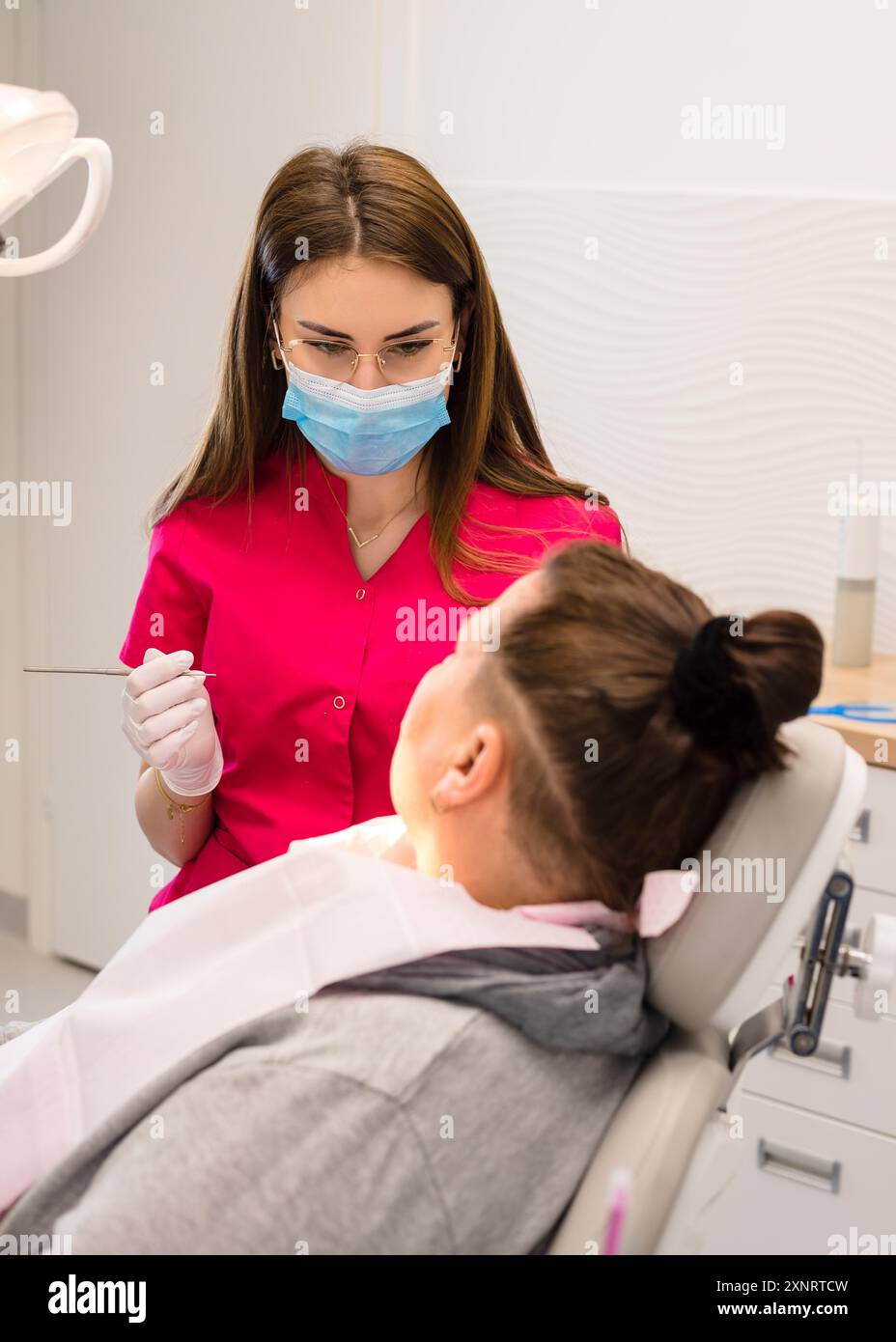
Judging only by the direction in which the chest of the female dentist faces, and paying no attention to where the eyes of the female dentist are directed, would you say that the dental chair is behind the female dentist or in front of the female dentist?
in front

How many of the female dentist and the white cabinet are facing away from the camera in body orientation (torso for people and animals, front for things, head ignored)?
0

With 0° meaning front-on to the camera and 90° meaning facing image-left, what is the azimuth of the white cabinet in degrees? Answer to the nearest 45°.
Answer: approximately 45°

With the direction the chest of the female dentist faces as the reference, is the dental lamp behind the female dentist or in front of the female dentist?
in front

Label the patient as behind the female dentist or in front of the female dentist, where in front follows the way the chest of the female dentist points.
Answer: in front

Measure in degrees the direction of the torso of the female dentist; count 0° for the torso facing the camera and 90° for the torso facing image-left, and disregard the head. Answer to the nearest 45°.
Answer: approximately 0°
